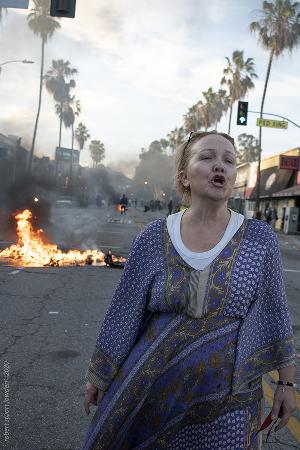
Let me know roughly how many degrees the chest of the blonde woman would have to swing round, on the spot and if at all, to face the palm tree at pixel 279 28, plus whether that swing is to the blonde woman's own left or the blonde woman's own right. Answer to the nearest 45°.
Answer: approximately 180°

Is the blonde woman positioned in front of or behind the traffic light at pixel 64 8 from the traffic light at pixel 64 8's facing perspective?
in front

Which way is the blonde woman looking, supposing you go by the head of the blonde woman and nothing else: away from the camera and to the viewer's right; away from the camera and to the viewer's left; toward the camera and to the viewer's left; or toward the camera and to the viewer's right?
toward the camera and to the viewer's right

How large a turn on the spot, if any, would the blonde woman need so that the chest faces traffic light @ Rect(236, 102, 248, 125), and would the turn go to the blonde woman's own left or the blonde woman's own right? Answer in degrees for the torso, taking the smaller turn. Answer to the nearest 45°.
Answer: approximately 180°

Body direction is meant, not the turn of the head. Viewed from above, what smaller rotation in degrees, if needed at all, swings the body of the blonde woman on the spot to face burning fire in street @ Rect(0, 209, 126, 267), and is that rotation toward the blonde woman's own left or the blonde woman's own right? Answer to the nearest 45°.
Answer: approximately 180°
